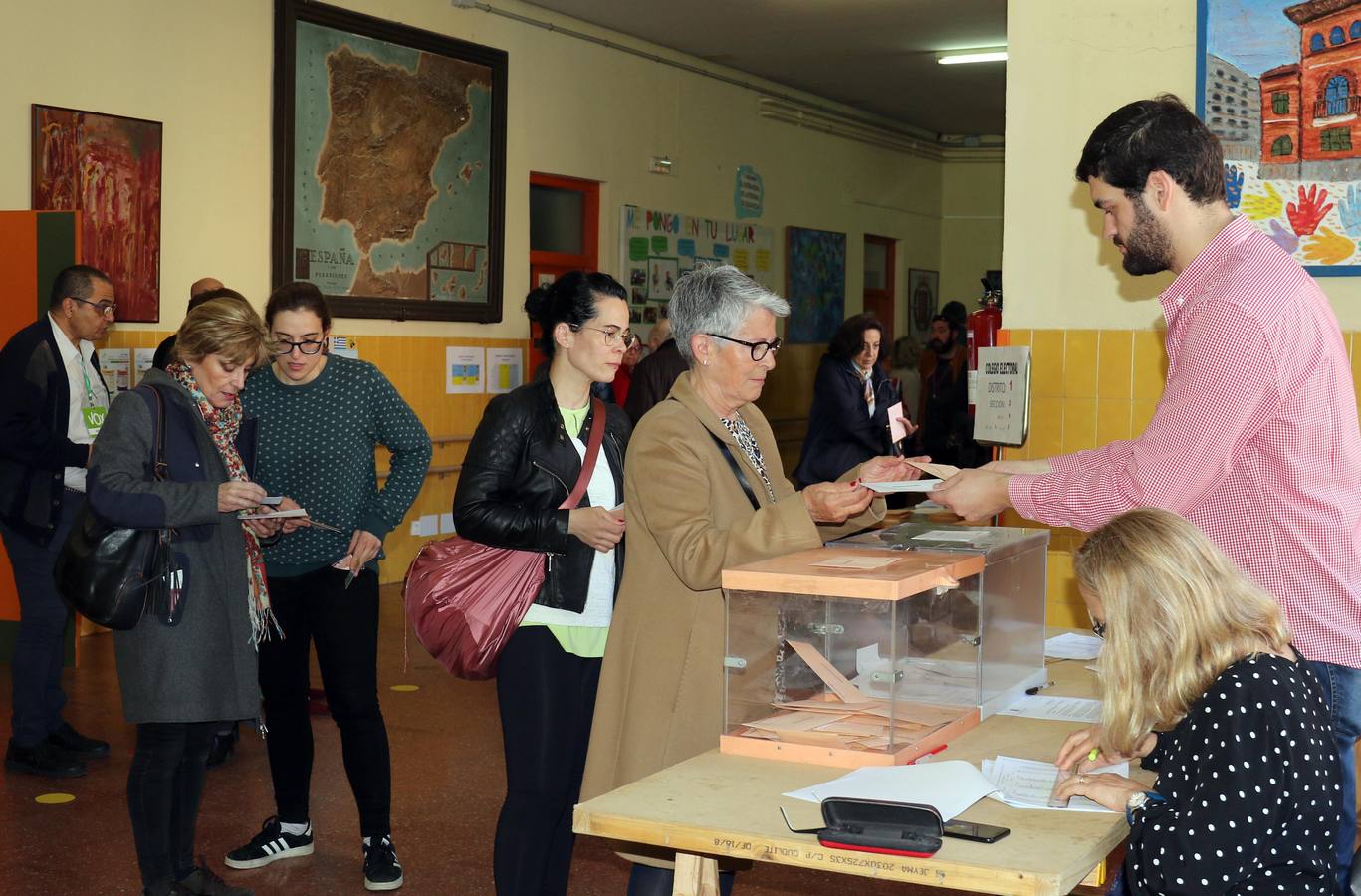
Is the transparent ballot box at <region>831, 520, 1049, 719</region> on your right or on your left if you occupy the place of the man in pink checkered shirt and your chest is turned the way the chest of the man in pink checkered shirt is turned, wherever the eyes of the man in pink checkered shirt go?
on your right

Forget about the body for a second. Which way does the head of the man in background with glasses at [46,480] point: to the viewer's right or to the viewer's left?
to the viewer's right

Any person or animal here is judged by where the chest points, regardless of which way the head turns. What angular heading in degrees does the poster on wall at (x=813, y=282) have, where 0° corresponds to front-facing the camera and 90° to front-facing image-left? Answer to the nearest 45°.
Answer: approximately 315°

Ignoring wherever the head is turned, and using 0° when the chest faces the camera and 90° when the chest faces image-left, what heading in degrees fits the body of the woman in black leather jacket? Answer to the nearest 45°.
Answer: approximately 315°

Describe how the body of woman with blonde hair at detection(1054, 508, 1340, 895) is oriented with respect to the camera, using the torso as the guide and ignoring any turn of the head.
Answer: to the viewer's left

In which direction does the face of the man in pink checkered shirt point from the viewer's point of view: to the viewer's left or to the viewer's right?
to the viewer's left

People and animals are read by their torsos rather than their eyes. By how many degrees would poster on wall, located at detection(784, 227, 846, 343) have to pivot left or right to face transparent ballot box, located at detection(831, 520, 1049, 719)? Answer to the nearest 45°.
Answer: approximately 45° to its right

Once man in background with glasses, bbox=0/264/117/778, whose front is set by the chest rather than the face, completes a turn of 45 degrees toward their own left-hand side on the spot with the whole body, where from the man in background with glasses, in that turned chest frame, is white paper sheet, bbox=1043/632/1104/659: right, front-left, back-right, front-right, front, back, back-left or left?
right
